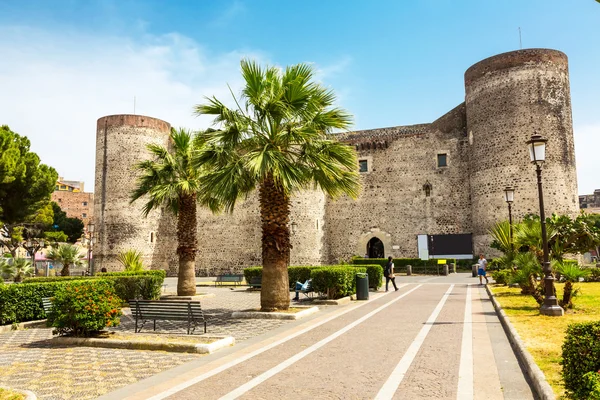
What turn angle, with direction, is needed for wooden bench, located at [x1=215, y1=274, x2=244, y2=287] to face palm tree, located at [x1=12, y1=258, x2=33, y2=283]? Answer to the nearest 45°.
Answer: approximately 90° to its right

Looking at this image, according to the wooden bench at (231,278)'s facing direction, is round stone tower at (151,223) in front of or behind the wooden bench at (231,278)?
behind

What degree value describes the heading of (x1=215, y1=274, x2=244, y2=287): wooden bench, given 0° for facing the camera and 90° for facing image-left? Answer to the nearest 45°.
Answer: approximately 0°

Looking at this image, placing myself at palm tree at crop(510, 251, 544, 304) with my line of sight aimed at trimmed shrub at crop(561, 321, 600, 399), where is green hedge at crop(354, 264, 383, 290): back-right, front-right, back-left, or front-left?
back-right

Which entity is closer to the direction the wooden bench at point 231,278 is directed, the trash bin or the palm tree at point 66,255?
the trash bin

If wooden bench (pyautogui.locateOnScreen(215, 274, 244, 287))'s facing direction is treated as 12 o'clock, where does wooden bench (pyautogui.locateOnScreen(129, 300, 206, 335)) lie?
wooden bench (pyautogui.locateOnScreen(129, 300, 206, 335)) is roughly at 12 o'clock from wooden bench (pyautogui.locateOnScreen(215, 274, 244, 287)).

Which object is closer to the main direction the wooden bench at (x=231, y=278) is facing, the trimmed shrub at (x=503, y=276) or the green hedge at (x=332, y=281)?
the green hedge

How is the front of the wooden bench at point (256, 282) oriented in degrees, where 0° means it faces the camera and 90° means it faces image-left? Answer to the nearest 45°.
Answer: approximately 45°

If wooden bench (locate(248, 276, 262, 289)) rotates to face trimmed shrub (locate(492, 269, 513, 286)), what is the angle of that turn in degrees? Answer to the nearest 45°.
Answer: approximately 135° to its left

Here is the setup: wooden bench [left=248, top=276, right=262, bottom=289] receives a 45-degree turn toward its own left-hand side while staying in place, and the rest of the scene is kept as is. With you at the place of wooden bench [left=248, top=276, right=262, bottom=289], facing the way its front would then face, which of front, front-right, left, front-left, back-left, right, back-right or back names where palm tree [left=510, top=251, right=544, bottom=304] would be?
front-left

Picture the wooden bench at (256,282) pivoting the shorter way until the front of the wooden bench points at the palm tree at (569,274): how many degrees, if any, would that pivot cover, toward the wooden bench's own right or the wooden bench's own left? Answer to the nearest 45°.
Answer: approximately 90° to the wooden bench's own left
